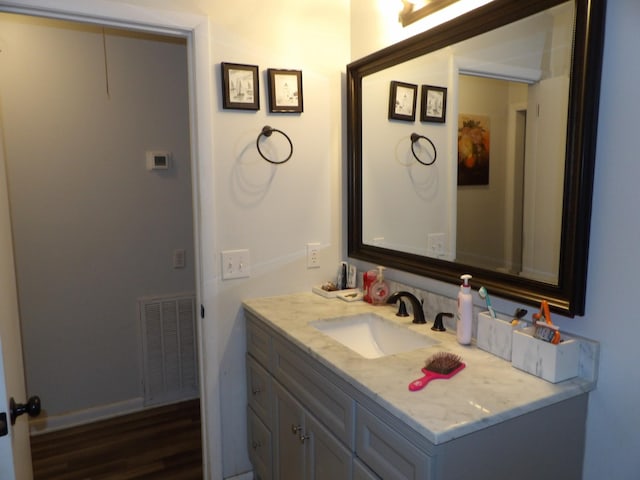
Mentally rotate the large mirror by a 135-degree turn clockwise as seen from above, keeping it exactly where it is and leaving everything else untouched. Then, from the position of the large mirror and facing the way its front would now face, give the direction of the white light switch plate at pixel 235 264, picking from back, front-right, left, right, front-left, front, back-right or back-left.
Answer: left

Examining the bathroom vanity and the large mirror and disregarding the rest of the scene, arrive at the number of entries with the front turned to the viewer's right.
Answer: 0

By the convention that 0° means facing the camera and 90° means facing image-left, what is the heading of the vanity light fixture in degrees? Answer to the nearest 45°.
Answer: approximately 45°

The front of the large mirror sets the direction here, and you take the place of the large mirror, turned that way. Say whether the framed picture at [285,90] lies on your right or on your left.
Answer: on your right

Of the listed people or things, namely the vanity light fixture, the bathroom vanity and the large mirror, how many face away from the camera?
0

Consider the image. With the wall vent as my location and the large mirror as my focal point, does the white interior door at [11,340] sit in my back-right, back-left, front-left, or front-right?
front-right

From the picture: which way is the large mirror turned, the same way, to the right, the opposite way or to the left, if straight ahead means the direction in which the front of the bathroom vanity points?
the same way

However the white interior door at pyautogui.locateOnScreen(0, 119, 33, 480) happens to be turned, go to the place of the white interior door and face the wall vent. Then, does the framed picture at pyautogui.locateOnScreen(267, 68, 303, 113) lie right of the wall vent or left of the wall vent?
right

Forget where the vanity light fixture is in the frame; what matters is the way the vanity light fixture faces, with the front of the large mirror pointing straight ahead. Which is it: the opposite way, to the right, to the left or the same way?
the same way

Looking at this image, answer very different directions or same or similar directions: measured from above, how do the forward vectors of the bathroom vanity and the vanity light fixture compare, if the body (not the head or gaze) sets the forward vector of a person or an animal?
same or similar directions

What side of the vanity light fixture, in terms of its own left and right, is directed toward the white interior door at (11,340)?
front

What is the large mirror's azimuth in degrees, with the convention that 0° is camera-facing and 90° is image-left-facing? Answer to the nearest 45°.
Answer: approximately 45°

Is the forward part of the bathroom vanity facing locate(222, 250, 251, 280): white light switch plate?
no

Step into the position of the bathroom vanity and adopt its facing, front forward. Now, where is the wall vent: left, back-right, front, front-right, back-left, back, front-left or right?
right
